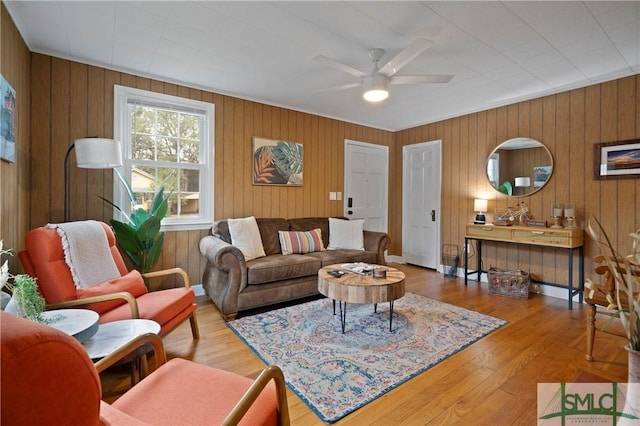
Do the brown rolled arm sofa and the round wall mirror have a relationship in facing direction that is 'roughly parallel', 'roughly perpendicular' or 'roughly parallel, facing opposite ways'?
roughly perpendicular

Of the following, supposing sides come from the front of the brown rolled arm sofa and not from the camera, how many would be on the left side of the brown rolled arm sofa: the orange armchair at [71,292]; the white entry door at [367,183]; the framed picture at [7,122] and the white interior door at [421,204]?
2

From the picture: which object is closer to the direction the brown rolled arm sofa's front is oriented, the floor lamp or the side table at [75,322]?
the side table

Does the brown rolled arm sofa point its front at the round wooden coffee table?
yes

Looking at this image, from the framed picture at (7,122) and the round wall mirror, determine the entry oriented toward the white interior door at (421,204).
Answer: the framed picture

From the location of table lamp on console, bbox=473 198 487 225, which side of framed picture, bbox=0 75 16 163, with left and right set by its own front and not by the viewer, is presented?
front

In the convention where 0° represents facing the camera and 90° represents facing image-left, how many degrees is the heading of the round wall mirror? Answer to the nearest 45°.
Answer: approximately 0°

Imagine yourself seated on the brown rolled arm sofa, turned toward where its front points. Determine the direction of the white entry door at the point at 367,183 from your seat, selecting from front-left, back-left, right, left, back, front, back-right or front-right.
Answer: left

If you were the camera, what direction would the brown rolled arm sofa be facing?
facing the viewer and to the right of the viewer

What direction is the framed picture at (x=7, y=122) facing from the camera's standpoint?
to the viewer's right

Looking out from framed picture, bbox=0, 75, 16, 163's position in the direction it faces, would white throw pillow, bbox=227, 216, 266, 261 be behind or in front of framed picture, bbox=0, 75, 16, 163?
in front

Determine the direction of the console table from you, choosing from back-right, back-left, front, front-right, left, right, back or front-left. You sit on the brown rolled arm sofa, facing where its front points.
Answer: front-left

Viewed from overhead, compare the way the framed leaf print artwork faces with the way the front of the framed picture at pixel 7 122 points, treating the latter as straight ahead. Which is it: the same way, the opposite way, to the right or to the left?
to the right

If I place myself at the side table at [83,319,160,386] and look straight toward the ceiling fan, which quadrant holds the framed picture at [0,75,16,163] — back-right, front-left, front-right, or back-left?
back-left
